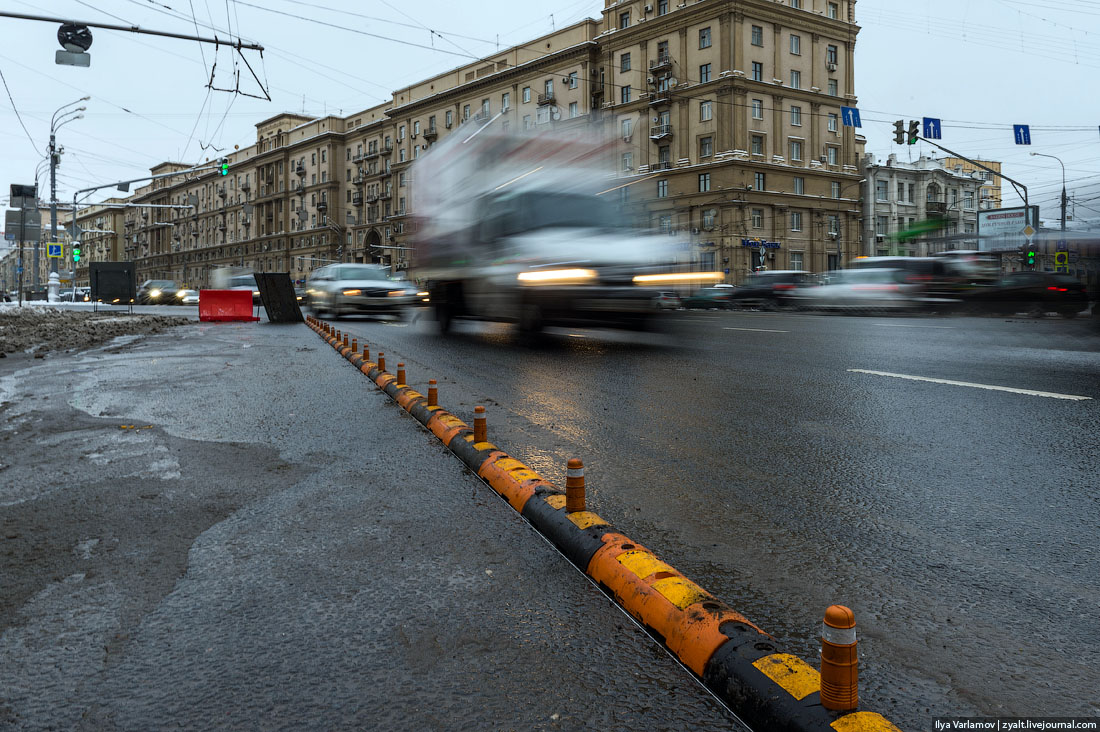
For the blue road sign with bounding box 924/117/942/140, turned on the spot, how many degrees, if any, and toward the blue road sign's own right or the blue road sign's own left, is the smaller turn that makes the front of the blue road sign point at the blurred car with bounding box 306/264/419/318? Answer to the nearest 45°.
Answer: approximately 45° to the blue road sign's own right

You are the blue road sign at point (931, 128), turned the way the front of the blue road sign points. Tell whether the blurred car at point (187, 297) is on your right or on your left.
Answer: on your right

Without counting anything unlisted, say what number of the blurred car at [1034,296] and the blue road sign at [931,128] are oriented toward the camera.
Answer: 1

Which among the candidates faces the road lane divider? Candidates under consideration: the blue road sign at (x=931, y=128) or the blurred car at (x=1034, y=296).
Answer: the blue road sign
